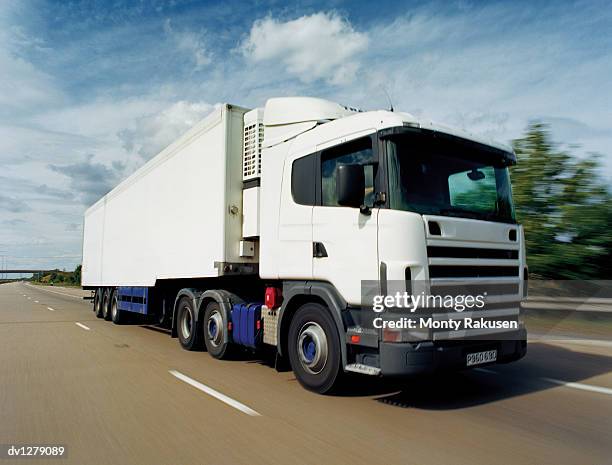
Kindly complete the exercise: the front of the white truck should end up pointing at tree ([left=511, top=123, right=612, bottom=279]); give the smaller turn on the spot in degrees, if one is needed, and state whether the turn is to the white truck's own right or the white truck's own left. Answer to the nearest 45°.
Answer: approximately 90° to the white truck's own left

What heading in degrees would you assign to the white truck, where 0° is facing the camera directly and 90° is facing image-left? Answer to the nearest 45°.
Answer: approximately 315°
